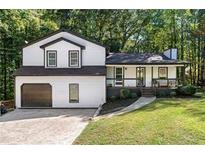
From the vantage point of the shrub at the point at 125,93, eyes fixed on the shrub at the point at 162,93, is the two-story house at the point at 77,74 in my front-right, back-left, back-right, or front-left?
back-left

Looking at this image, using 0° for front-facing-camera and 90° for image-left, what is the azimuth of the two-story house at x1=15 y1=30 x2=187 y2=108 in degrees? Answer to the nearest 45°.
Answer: approximately 0°

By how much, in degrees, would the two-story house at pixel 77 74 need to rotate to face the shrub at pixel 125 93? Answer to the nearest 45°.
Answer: approximately 90° to its left

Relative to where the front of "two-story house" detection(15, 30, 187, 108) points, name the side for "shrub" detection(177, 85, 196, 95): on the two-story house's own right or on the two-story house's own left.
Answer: on the two-story house's own left
